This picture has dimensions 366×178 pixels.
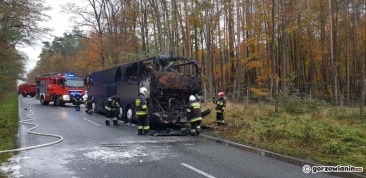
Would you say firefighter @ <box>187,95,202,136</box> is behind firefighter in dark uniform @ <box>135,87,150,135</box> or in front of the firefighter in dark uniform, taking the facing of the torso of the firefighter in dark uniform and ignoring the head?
in front

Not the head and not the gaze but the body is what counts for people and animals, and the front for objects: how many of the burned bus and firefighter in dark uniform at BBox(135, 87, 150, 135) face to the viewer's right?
1

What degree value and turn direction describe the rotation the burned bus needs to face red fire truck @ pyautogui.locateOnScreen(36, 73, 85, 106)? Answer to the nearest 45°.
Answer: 0° — it already faces it

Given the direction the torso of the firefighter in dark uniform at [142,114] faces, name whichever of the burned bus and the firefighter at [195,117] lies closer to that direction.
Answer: the firefighter

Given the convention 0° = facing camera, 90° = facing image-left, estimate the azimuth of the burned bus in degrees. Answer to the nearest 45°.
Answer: approximately 135°
